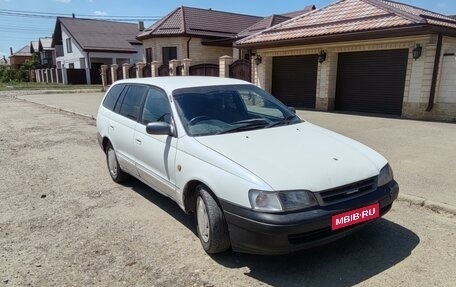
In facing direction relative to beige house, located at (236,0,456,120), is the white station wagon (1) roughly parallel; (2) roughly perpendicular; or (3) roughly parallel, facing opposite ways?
roughly perpendicular

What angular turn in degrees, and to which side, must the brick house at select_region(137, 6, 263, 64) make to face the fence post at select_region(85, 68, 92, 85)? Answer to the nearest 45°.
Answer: approximately 90° to its right

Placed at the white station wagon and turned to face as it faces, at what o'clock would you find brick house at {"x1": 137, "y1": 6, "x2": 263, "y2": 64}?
The brick house is roughly at 7 o'clock from the white station wagon.

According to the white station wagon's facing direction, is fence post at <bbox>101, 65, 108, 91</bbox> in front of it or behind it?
behind

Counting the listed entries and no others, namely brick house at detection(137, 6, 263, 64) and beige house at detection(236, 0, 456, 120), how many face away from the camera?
0

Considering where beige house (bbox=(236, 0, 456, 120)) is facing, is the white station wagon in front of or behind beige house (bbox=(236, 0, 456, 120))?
in front

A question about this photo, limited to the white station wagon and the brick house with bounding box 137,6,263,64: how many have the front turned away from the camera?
0

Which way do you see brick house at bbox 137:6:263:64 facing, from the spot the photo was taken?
facing the viewer and to the left of the viewer

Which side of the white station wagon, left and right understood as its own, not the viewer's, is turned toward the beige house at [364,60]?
left

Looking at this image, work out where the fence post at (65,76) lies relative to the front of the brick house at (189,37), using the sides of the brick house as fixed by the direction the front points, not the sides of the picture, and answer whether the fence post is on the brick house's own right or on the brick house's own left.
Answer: on the brick house's own right

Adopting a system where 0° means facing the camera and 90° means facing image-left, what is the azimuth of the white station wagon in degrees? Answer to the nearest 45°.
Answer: approximately 315°

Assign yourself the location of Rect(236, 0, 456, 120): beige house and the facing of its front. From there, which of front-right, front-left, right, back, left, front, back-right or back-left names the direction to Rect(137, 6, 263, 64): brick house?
right

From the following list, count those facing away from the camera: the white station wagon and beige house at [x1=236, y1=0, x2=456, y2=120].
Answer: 0

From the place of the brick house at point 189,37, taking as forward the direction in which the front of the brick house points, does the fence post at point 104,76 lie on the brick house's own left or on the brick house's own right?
on the brick house's own right

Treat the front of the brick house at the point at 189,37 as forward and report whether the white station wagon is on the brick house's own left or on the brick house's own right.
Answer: on the brick house's own left

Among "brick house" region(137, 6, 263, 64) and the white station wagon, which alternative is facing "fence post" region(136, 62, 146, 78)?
the brick house

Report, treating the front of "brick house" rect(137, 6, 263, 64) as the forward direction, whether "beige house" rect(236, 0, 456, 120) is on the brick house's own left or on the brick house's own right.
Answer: on the brick house's own left

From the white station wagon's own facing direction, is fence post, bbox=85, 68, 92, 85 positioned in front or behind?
behind
